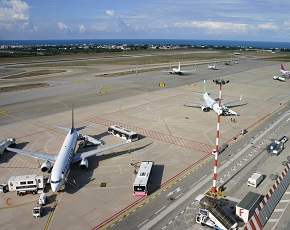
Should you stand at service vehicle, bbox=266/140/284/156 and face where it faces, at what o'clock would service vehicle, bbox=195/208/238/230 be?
service vehicle, bbox=195/208/238/230 is roughly at 11 o'clock from service vehicle, bbox=266/140/284/156.

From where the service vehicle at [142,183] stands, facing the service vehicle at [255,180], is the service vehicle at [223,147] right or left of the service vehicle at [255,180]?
left

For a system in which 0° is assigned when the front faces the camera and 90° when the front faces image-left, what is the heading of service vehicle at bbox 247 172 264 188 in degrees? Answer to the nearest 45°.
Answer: approximately 45°

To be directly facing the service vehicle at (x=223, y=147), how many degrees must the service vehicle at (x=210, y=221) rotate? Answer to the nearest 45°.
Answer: approximately 90° to its right

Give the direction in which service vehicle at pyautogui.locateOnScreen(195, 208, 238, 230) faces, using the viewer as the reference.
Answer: facing to the left of the viewer

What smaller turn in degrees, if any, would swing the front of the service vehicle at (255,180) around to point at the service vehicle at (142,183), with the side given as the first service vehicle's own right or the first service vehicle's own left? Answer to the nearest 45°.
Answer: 0° — it already faces it

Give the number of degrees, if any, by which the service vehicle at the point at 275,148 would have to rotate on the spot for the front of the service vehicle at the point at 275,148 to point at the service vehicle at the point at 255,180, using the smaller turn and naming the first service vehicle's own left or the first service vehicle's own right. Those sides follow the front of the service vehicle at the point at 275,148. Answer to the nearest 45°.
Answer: approximately 45° to the first service vehicle's own left
